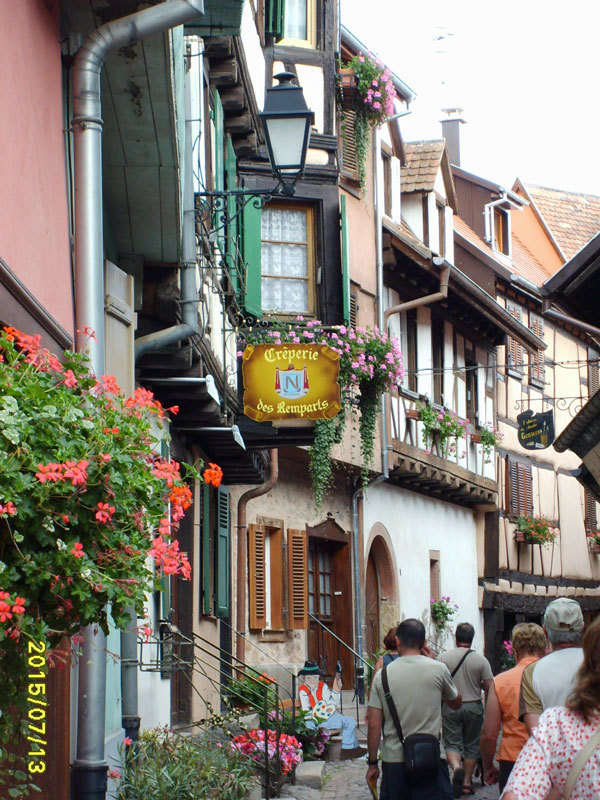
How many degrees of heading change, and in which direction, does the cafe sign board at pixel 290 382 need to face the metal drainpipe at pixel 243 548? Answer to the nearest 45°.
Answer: approximately 180°

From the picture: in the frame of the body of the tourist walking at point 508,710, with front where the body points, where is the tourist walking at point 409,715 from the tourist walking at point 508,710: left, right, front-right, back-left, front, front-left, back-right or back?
back-left

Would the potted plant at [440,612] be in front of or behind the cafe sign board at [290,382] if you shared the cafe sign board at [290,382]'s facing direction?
behind

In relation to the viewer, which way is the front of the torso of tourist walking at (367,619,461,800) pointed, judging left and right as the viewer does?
facing away from the viewer

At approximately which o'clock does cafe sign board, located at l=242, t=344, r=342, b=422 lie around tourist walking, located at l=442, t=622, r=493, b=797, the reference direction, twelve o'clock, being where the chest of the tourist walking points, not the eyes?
The cafe sign board is roughly at 11 o'clock from the tourist walking.

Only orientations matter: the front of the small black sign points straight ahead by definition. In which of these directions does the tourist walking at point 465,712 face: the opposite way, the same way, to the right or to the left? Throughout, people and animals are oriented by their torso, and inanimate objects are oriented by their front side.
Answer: the opposite way

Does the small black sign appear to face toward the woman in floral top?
yes

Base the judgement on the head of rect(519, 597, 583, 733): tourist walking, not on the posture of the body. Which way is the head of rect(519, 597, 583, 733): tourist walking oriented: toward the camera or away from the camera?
away from the camera

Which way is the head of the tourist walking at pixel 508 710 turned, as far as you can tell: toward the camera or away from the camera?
away from the camera

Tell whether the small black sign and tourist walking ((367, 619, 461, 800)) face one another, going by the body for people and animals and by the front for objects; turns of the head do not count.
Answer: yes

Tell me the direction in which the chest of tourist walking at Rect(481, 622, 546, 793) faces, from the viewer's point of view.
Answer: away from the camera

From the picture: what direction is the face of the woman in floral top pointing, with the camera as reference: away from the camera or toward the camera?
away from the camera

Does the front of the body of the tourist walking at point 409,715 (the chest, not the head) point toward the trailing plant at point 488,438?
yes
